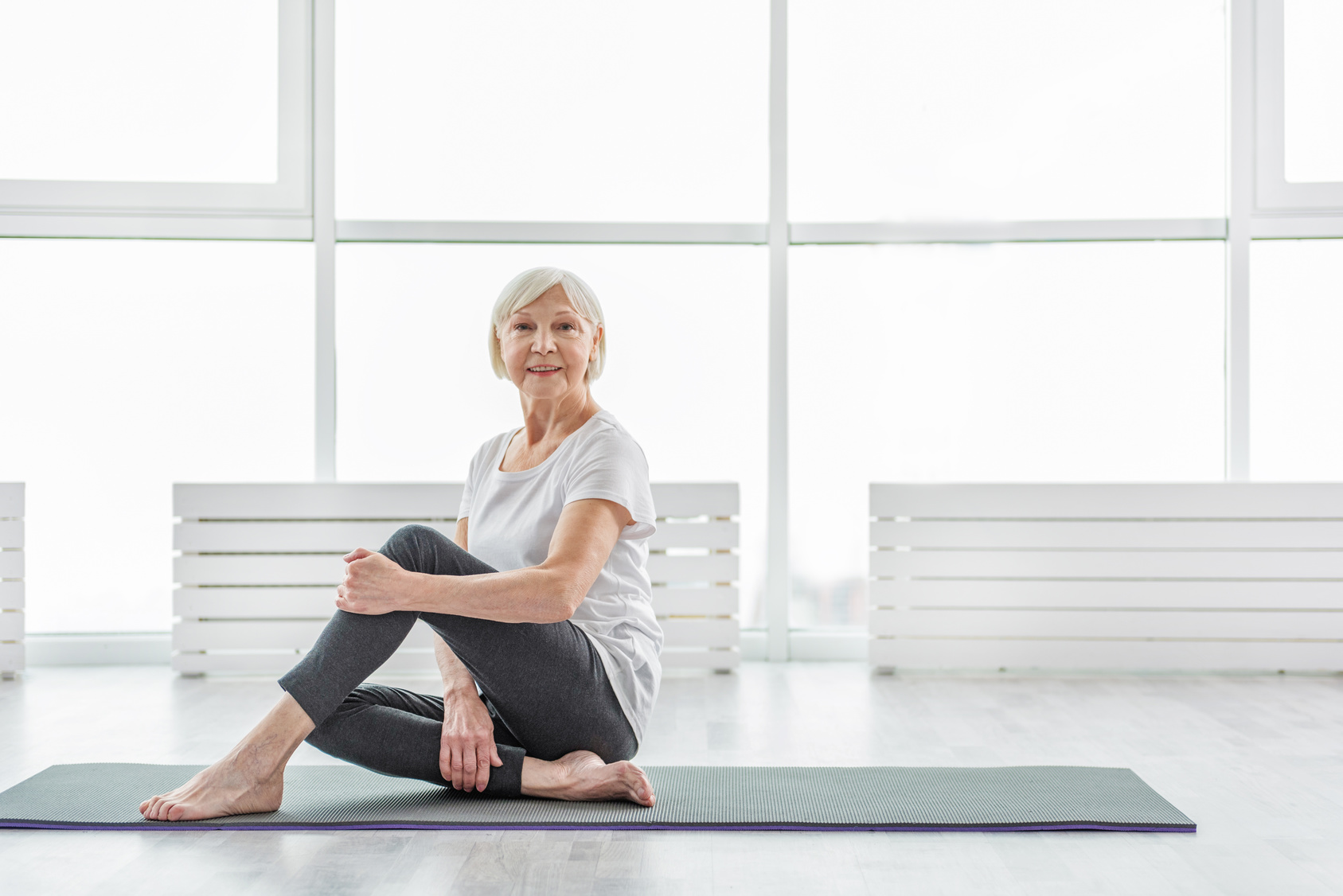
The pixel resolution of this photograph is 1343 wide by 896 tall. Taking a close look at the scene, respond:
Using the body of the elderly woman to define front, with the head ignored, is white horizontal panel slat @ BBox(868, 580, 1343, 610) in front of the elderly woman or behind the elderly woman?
behind

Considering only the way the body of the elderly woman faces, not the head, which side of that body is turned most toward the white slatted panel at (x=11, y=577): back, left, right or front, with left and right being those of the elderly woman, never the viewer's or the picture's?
right

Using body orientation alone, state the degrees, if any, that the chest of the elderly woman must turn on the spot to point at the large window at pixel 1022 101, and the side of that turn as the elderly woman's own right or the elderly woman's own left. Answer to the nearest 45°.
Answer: approximately 180°

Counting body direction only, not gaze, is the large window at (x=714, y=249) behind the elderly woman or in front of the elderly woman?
behind

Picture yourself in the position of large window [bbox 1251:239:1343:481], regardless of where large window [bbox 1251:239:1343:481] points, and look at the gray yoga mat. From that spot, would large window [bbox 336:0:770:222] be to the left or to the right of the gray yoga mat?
right

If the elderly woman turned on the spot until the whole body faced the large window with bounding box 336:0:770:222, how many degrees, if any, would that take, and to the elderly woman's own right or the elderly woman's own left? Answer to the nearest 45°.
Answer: approximately 135° to the elderly woman's own right

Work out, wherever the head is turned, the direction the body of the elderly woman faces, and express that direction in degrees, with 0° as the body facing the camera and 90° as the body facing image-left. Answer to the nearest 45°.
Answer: approximately 45°

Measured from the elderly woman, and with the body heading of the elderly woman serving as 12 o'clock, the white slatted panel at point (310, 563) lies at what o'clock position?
The white slatted panel is roughly at 4 o'clock from the elderly woman.

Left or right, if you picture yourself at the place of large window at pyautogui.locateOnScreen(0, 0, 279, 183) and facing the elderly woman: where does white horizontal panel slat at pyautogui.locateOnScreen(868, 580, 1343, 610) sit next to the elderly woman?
left
